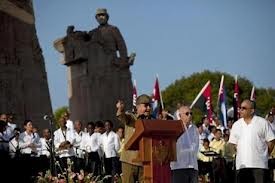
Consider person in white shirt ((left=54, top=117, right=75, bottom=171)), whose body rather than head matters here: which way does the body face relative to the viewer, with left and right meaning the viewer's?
facing the viewer

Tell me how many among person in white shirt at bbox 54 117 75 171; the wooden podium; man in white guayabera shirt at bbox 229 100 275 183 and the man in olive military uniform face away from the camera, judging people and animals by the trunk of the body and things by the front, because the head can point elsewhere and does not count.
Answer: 0

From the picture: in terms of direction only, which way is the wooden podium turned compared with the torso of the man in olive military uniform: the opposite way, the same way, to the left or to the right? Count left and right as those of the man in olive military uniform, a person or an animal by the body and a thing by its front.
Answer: the same way

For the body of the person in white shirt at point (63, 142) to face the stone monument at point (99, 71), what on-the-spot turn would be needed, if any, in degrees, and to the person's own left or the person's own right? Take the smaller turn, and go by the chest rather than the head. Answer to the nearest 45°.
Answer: approximately 180°

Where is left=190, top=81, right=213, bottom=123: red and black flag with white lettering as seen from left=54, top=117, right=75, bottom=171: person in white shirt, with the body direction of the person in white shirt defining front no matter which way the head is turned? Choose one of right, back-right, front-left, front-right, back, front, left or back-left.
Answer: back-left

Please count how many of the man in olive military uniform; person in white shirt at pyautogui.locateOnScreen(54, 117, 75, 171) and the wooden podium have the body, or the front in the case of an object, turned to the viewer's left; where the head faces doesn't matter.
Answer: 0

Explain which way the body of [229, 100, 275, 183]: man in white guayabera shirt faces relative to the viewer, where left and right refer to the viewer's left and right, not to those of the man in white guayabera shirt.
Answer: facing the viewer and to the left of the viewer

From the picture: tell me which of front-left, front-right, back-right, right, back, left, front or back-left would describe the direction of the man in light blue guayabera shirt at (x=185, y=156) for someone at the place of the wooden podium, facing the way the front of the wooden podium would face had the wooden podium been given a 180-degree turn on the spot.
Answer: front-right

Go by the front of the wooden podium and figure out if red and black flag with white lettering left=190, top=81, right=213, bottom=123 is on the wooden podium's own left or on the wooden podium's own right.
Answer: on the wooden podium's own left

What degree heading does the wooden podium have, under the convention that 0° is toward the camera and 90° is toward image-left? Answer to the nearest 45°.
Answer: approximately 315°

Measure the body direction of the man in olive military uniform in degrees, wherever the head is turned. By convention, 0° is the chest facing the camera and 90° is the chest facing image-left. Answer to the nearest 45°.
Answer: approximately 315°
